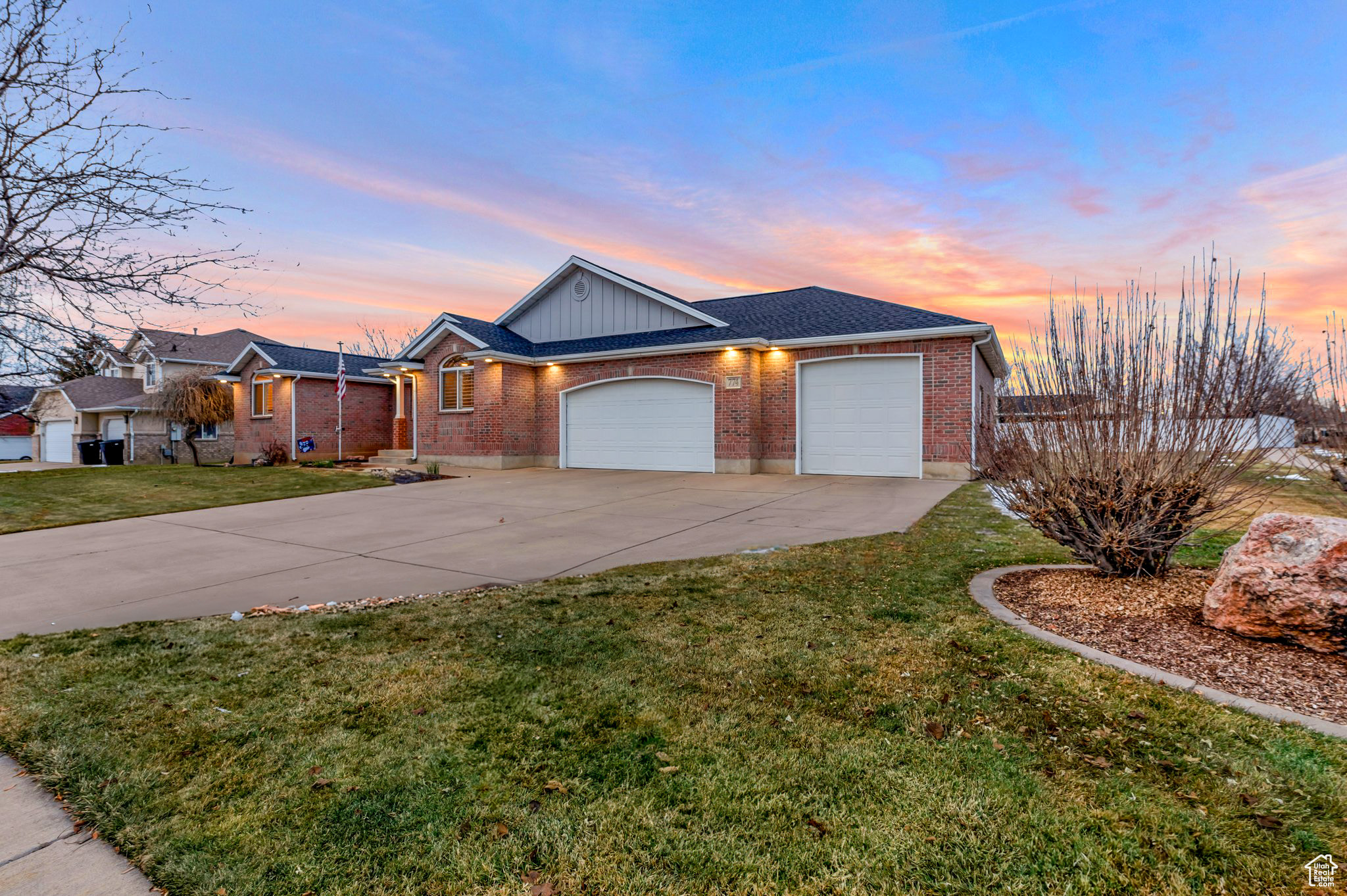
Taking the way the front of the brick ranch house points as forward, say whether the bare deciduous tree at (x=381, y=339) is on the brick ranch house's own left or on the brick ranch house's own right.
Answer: on the brick ranch house's own right

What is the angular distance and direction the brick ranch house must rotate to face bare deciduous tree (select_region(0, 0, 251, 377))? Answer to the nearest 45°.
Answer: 0° — it already faces it

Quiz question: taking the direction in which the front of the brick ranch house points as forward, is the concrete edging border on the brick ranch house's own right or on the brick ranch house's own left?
on the brick ranch house's own left

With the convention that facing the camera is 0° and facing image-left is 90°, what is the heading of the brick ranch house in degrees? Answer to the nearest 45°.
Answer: approximately 45°

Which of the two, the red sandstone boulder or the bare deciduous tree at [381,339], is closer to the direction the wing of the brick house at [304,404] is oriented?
the red sandstone boulder

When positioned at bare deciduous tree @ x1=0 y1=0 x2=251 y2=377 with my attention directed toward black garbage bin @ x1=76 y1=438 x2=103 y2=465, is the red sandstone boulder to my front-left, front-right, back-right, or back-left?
back-right

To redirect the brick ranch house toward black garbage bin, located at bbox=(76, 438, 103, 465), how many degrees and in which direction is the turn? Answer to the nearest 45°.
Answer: approximately 90° to its right

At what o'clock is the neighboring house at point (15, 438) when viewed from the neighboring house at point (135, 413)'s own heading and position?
the neighboring house at point (15, 438) is roughly at 4 o'clock from the neighboring house at point (135, 413).

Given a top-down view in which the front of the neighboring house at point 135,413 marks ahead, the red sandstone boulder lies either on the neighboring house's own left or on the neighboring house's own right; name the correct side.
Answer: on the neighboring house's own left
